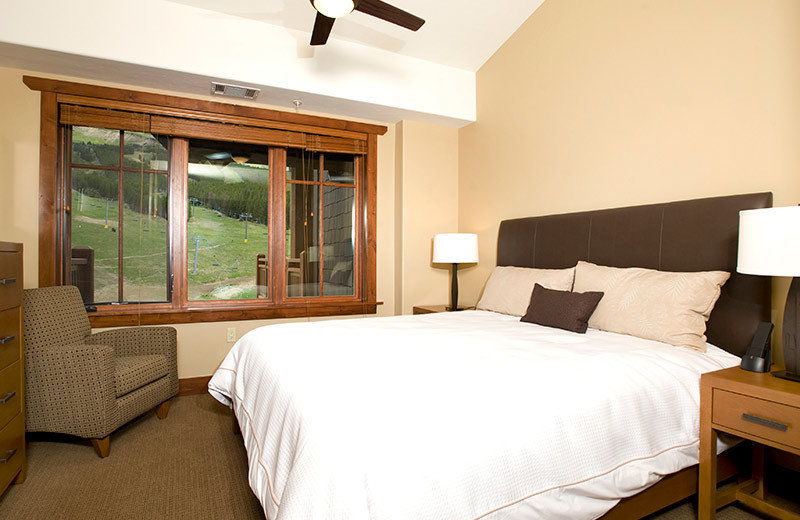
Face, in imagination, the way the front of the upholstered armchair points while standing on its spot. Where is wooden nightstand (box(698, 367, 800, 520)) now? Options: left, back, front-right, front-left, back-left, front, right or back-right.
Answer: front

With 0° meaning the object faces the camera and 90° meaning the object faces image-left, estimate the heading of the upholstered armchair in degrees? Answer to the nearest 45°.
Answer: approximately 315°

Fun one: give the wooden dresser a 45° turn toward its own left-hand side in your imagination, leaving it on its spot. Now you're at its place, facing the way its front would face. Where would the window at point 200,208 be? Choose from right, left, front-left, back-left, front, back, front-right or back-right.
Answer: front

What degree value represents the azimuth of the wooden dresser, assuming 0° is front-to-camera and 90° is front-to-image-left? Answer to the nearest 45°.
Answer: approximately 270°

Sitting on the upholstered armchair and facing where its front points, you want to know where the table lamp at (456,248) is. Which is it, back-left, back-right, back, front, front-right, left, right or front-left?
front-left

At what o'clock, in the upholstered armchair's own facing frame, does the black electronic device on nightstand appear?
The black electronic device on nightstand is roughly at 12 o'clock from the upholstered armchair.

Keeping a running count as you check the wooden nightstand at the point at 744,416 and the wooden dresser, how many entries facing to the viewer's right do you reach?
1

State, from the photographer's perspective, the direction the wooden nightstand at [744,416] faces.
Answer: facing the viewer and to the left of the viewer

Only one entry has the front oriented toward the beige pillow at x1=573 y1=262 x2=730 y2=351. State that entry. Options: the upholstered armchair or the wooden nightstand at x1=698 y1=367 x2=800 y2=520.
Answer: the upholstered armchair

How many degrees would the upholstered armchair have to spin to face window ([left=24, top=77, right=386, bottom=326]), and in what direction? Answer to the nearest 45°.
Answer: approximately 90° to its left

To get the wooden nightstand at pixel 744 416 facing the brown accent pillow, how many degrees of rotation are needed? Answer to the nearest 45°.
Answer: approximately 90° to its right
